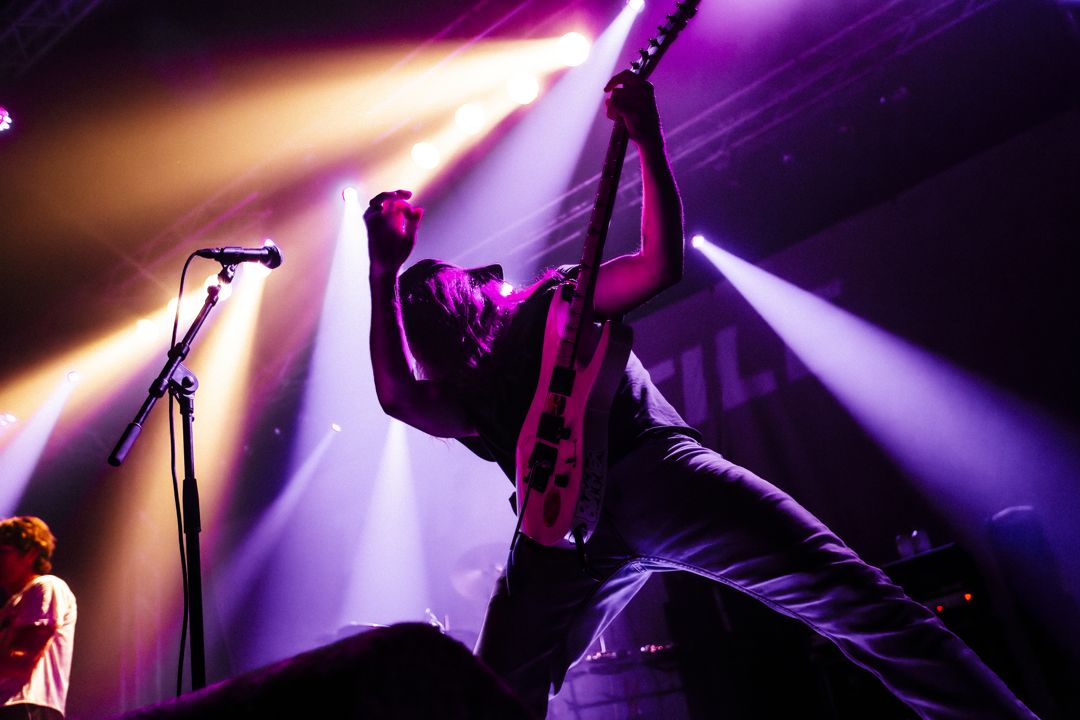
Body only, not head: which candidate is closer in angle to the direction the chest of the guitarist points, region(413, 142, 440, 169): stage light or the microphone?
the microphone

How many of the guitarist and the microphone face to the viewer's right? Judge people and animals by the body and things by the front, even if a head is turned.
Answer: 1

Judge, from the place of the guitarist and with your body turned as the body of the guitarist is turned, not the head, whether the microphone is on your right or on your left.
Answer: on your right

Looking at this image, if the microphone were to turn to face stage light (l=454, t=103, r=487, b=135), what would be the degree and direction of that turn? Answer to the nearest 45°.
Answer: approximately 45° to its left

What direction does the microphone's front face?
to the viewer's right
